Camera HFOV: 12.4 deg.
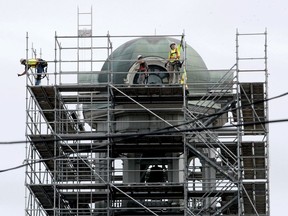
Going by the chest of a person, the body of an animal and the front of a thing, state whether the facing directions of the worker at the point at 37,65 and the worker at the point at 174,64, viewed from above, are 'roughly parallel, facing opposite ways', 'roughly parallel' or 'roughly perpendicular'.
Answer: roughly perpendicular

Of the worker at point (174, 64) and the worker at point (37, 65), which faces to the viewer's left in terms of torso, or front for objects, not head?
the worker at point (37, 65)

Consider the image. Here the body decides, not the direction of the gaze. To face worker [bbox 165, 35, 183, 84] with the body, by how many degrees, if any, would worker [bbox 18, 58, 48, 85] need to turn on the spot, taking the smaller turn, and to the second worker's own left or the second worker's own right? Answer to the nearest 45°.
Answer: approximately 180°

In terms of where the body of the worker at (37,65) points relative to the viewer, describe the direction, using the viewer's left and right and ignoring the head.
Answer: facing to the left of the viewer

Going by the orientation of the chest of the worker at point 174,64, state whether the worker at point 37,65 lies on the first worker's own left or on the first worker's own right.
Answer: on the first worker's own right

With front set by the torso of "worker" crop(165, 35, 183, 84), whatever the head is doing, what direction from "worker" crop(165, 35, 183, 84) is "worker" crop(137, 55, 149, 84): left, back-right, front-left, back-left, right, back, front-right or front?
right

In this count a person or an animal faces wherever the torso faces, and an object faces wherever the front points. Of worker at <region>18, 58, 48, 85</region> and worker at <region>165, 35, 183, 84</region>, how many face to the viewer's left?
1

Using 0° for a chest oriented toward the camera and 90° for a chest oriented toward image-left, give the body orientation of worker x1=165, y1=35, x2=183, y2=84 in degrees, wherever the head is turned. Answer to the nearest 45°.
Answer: approximately 0°
